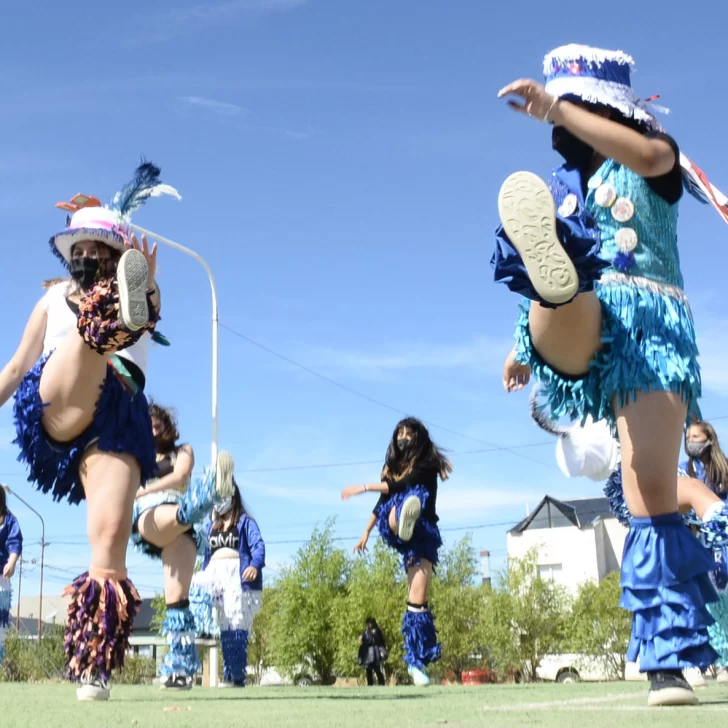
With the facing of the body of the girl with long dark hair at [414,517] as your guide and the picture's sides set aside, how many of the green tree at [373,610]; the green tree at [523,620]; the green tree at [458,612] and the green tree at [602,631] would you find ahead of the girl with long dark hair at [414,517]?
0

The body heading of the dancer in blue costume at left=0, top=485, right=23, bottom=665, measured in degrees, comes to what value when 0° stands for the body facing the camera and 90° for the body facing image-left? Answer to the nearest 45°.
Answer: approximately 0°

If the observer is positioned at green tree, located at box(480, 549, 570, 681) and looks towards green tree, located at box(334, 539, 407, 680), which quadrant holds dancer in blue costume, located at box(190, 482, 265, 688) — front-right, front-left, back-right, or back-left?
front-left

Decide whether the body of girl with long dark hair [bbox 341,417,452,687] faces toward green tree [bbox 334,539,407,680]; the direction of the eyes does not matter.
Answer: no

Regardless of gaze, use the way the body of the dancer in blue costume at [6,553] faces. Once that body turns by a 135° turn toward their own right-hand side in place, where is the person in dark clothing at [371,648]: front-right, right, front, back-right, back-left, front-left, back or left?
right

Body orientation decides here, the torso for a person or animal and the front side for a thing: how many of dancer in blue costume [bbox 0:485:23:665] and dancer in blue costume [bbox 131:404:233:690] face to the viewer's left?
0

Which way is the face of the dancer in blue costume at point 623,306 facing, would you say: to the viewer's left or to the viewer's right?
to the viewer's left

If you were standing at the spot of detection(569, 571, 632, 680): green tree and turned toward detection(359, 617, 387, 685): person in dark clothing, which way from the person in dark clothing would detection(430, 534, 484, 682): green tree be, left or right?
right

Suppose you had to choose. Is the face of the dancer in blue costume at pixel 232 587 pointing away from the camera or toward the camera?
toward the camera

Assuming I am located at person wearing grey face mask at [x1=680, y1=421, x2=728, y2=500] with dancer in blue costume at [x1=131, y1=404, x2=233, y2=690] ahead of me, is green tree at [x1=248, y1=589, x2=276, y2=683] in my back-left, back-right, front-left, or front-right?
front-right

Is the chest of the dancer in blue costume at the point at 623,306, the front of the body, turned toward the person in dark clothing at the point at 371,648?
no

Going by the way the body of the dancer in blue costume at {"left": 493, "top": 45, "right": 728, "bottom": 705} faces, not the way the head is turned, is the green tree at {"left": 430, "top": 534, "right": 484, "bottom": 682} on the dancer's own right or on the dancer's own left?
on the dancer's own right

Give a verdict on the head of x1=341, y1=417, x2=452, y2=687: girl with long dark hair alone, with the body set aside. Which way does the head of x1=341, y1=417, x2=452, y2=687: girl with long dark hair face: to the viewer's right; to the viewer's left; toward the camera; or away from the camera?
toward the camera

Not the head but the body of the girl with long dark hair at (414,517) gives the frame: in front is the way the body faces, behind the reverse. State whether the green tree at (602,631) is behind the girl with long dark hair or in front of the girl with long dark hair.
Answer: behind

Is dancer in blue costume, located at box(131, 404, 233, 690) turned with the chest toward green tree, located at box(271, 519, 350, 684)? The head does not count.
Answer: no

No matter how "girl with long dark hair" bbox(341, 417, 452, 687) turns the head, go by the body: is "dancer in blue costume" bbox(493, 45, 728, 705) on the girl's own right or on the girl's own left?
on the girl's own left

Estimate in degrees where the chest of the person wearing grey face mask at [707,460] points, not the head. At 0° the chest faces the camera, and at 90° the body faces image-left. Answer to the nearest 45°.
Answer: approximately 45°

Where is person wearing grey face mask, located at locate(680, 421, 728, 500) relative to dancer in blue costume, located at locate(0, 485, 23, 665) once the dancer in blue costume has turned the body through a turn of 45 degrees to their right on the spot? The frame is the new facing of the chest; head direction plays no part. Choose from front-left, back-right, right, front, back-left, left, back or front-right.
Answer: left
